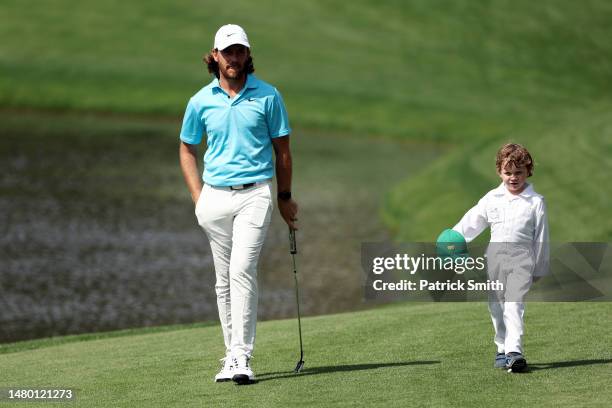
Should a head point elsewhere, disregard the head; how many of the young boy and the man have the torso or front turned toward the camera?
2

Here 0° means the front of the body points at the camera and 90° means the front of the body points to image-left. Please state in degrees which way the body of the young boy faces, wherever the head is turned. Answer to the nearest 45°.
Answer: approximately 0°

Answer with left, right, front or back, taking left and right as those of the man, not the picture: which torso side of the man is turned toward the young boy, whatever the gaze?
left

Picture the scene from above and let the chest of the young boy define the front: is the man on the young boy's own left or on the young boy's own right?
on the young boy's own right

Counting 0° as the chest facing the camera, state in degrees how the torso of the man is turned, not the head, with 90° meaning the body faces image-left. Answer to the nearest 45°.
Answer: approximately 0°
